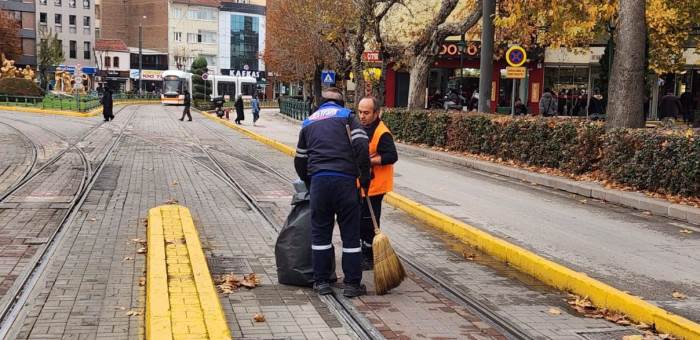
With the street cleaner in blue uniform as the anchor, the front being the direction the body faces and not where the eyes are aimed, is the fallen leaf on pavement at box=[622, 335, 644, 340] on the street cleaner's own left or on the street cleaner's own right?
on the street cleaner's own right

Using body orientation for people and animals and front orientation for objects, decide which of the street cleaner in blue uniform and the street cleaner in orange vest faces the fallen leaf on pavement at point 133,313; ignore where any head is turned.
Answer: the street cleaner in orange vest

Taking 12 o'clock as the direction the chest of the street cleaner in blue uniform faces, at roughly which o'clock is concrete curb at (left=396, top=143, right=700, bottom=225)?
The concrete curb is roughly at 1 o'clock from the street cleaner in blue uniform.

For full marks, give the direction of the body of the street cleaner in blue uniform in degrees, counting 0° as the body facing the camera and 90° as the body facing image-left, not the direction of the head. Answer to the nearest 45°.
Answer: approximately 180°

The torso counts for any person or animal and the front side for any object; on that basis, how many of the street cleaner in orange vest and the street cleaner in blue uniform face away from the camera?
1

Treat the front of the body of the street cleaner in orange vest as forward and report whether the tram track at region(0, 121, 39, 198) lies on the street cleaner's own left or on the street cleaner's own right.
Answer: on the street cleaner's own right

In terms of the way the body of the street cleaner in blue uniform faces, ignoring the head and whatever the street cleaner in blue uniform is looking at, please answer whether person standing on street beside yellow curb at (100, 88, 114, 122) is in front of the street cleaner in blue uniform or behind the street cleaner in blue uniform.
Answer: in front

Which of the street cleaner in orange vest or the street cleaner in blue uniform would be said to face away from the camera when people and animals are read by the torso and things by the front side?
the street cleaner in blue uniform

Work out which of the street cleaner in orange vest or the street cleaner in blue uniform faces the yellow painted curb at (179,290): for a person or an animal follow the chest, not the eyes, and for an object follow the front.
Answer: the street cleaner in orange vest

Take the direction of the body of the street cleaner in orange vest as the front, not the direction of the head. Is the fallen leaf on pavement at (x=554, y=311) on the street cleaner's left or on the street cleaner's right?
on the street cleaner's left

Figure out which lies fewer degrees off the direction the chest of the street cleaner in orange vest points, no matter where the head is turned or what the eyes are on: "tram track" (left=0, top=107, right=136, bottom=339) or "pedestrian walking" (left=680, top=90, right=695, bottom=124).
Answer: the tram track

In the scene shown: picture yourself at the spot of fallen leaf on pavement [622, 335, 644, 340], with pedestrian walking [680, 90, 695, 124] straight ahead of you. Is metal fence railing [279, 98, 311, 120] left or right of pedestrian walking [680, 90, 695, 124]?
left

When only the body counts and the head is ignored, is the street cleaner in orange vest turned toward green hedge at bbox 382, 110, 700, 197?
no

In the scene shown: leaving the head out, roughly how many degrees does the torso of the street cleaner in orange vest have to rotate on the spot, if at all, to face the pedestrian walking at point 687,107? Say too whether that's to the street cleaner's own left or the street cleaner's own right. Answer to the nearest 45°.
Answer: approximately 180°

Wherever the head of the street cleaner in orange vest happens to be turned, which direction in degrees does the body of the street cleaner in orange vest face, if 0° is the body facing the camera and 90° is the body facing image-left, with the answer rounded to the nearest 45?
approximately 45°

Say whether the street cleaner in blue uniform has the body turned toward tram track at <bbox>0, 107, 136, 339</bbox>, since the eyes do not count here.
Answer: no

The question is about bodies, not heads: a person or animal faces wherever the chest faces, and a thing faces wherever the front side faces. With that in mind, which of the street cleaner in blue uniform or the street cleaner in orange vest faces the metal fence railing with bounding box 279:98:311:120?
the street cleaner in blue uniform

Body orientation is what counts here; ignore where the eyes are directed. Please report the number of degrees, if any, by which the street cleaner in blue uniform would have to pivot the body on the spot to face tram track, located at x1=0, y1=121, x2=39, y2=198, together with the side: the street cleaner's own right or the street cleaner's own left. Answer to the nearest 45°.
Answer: approximately 45° to the street cleaner's own left
